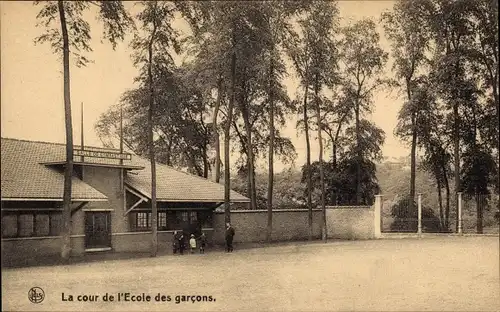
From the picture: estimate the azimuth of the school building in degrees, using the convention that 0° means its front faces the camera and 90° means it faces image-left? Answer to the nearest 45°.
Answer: approximately 315°
